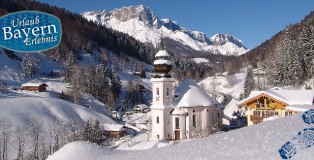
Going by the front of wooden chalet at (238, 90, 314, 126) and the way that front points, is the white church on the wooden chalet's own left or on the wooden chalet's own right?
on the wooden chalet's own right

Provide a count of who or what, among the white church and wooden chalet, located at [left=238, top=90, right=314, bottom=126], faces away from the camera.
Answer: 0

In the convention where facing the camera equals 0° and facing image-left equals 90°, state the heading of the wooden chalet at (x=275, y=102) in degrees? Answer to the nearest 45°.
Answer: approximately 45°
